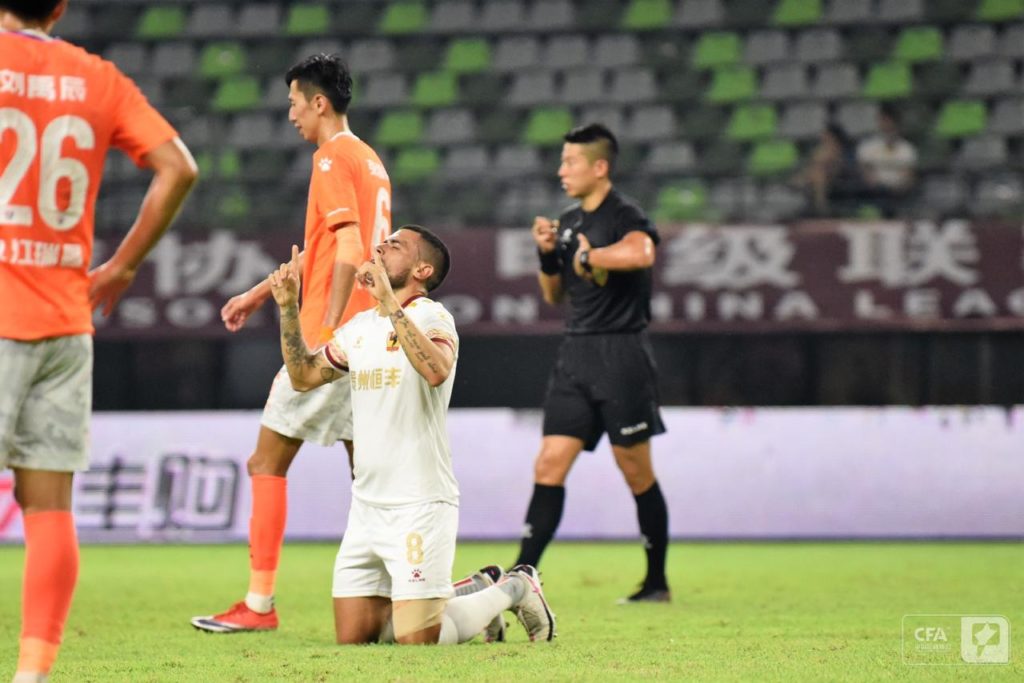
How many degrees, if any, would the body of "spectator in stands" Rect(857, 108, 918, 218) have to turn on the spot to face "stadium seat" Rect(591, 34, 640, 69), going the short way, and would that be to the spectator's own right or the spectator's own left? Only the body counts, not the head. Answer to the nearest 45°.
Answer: approximately 135° to the spectator's own right

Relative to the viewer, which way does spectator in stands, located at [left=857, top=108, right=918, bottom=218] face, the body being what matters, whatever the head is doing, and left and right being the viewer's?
facing the viewer

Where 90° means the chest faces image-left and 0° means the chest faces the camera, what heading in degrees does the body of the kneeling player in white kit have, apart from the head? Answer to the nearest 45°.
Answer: approximately 45°

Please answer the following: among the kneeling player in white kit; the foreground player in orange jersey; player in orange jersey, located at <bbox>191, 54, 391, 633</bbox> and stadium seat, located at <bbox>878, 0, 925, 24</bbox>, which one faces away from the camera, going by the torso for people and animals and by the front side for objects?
the foreground player in orange jersey

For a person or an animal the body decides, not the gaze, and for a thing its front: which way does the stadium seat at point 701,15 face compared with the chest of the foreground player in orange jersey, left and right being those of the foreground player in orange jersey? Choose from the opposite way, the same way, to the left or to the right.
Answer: the opposite way

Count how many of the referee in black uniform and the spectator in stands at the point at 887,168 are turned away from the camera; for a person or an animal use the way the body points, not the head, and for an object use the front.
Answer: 0

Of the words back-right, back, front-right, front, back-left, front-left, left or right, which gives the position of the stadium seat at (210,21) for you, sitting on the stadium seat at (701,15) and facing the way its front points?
right

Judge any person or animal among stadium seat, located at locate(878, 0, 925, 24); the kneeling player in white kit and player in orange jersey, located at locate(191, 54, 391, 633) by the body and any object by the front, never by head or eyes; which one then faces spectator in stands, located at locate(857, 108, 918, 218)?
the stadium seat

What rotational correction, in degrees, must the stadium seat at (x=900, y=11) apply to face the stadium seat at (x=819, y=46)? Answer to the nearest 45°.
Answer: approximately 90° to its right

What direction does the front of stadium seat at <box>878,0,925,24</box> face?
toward the camera

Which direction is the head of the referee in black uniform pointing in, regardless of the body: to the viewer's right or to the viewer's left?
to the viewer's left

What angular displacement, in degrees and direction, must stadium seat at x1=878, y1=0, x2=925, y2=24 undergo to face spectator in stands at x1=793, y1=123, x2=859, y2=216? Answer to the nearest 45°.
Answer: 0° — it already faces them

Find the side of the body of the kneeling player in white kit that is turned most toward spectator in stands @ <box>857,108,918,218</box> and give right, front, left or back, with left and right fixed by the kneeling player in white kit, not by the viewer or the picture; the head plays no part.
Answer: back

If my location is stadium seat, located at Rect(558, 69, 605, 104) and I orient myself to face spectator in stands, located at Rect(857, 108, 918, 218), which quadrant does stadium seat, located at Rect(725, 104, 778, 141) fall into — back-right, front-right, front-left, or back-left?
front-left

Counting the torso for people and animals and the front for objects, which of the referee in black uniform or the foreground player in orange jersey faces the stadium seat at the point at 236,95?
the foreground player in orange jersey

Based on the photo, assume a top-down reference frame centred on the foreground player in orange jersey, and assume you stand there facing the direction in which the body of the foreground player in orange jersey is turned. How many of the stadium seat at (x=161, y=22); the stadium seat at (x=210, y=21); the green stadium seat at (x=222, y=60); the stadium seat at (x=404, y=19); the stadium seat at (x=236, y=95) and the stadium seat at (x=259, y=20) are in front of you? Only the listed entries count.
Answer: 6

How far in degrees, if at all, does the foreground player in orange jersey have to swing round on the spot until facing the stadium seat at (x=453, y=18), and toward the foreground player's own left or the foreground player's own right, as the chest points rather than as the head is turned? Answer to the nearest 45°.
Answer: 0° — they already face it
